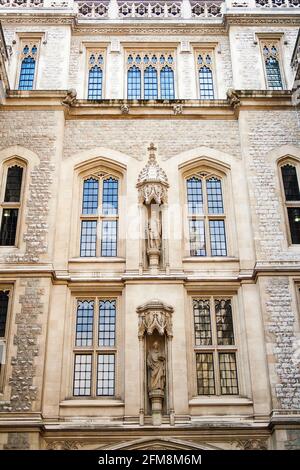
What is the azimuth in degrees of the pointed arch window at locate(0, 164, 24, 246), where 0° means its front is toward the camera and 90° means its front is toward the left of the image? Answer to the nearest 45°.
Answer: approximately 0°

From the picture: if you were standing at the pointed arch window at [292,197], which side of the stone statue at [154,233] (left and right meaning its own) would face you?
left

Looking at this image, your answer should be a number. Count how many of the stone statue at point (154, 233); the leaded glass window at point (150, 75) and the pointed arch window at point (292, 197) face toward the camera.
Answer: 3

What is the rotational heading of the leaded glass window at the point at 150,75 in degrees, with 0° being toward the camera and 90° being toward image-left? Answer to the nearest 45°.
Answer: approximately 0°

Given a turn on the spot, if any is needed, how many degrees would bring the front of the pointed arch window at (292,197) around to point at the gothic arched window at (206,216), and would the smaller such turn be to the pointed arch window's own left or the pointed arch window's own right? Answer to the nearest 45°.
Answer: approximately 90° to the pointed arch window's own right

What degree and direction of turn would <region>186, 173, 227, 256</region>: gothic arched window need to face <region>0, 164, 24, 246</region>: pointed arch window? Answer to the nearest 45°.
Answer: approximately 90° to its right

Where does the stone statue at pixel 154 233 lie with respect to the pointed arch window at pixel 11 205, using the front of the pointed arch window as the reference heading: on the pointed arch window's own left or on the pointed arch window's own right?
on the pointed arch window's own left
